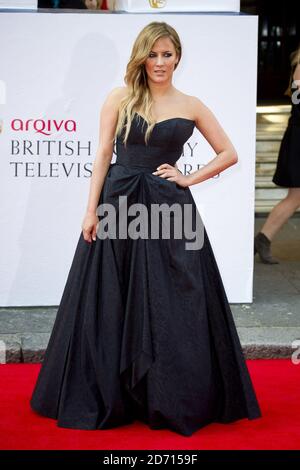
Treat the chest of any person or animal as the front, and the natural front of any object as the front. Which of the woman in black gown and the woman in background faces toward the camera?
the woman in black gown

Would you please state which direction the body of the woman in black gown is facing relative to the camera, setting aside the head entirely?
toward the camera

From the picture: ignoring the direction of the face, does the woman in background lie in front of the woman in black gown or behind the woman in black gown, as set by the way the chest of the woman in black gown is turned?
behind

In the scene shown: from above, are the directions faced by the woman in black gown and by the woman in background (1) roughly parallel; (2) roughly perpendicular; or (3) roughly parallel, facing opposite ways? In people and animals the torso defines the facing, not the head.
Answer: roughly perpendicular

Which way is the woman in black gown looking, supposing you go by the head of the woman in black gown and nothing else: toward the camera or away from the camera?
toward the camera

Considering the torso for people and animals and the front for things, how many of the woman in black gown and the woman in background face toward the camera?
1
